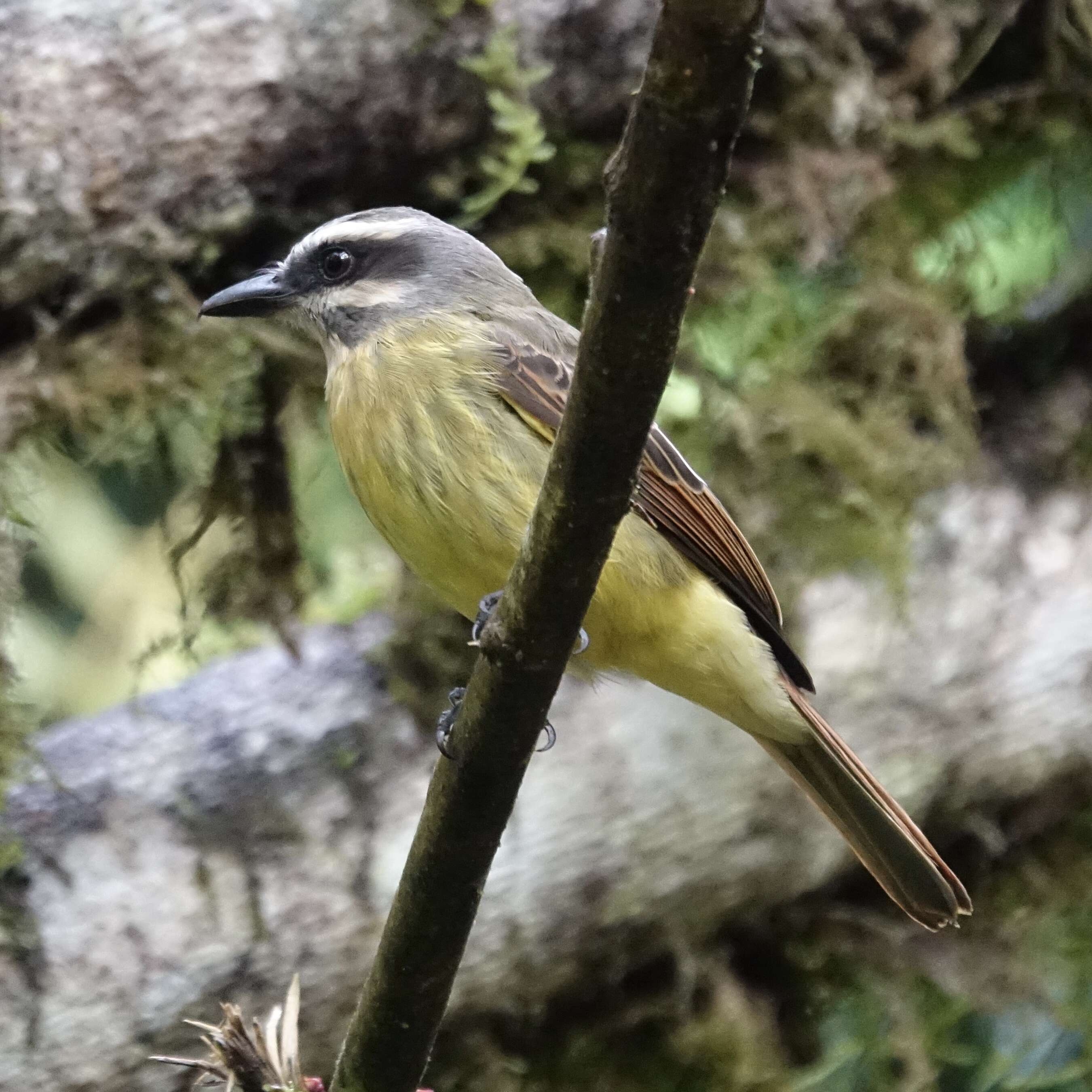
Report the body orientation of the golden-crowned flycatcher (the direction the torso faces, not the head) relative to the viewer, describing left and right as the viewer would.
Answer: facing to the left of the viewer
